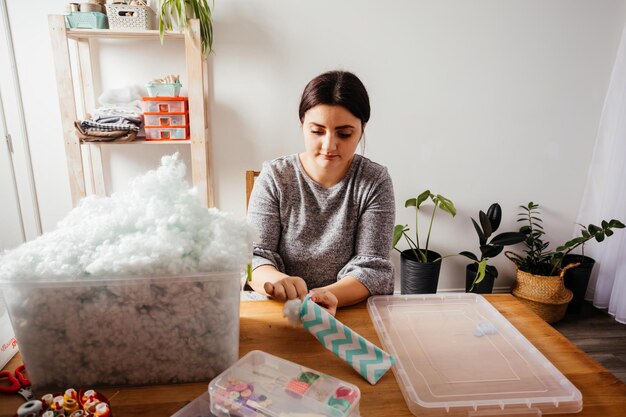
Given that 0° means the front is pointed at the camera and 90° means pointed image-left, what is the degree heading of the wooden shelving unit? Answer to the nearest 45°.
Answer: approximately 0°

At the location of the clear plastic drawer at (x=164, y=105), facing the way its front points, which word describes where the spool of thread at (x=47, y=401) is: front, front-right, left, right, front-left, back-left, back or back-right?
front

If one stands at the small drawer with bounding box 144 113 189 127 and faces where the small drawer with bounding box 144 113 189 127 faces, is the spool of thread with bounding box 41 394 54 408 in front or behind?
in front

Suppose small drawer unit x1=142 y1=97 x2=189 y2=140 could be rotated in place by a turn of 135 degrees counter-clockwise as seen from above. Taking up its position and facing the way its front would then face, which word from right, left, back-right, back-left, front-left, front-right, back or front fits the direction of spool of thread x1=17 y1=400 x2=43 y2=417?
back-right

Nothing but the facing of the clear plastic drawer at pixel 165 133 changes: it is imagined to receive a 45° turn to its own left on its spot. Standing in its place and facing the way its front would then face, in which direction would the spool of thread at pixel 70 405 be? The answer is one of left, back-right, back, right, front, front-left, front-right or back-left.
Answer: front-right

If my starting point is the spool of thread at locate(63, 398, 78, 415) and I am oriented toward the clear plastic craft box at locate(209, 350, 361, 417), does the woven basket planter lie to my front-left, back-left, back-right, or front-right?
front-left

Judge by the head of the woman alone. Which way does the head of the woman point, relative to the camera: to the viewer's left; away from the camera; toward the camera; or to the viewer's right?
toward the camera

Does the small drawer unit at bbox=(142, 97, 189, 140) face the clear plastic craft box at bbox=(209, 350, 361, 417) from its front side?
yes

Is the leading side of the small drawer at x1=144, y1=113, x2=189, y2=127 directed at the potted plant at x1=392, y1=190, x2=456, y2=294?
no

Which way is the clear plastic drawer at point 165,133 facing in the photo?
toward the camera

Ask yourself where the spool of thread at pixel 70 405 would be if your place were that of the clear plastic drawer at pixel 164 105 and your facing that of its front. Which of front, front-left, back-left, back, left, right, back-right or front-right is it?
front

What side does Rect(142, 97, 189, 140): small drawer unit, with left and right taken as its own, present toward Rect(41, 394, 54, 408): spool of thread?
front

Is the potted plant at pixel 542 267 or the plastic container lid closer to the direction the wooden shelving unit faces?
the plastic container lid

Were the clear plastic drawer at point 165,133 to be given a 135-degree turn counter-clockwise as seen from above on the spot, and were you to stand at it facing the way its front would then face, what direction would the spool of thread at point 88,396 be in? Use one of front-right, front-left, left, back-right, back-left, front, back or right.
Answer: back-right

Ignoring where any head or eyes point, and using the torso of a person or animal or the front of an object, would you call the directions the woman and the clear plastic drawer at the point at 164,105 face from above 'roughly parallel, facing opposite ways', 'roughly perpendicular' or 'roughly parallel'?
roughly parallel

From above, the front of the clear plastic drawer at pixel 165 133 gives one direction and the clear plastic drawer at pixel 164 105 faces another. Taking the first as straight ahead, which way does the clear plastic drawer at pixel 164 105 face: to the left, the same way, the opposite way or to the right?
the same way

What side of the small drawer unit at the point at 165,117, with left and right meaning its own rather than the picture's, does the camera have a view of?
front

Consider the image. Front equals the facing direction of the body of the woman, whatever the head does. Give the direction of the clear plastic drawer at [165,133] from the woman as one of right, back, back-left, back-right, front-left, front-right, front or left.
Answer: back-right

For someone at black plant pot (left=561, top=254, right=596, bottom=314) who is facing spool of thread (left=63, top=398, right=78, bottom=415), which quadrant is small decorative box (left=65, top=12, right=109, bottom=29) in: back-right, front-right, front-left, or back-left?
front-right

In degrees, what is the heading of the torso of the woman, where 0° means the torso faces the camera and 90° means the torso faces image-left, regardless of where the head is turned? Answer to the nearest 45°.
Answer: approximately 0°
